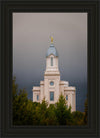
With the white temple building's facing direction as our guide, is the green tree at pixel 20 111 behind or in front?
in front

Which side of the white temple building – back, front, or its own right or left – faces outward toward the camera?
front
